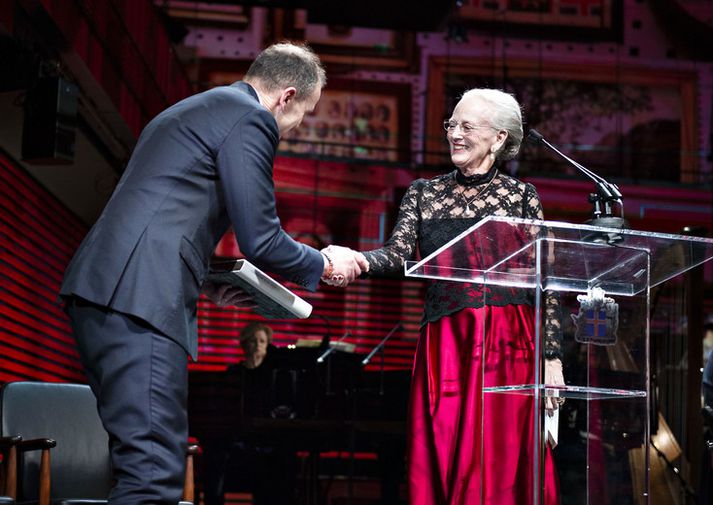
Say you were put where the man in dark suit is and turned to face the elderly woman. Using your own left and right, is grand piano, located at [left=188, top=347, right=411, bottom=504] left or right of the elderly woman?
left

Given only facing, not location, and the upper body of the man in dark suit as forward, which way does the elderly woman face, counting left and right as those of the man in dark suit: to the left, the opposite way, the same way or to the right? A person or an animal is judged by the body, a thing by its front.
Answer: the opposite way

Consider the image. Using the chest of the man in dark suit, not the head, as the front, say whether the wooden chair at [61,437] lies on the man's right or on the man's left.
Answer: on the man's left

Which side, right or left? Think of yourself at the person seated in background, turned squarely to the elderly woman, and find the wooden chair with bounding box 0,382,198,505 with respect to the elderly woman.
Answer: right

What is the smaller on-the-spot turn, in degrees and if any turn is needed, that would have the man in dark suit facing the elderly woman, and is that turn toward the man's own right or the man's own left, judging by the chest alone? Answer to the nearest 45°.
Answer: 0° — they already face them

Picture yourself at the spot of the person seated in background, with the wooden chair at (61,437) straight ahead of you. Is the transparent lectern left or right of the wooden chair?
left

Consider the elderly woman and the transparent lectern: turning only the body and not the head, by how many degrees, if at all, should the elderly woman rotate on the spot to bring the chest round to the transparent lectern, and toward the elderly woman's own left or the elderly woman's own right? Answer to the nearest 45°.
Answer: approximately 90° to the elderly woman's own left

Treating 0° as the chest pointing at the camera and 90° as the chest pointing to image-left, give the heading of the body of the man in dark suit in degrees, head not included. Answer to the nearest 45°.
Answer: approximately 225°

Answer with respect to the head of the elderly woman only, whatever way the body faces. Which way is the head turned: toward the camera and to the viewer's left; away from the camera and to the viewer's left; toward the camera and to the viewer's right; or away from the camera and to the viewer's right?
toward the camera and to the viewer's left

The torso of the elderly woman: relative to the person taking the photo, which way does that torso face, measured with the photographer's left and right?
facing the viewer and to the left of the viewer
